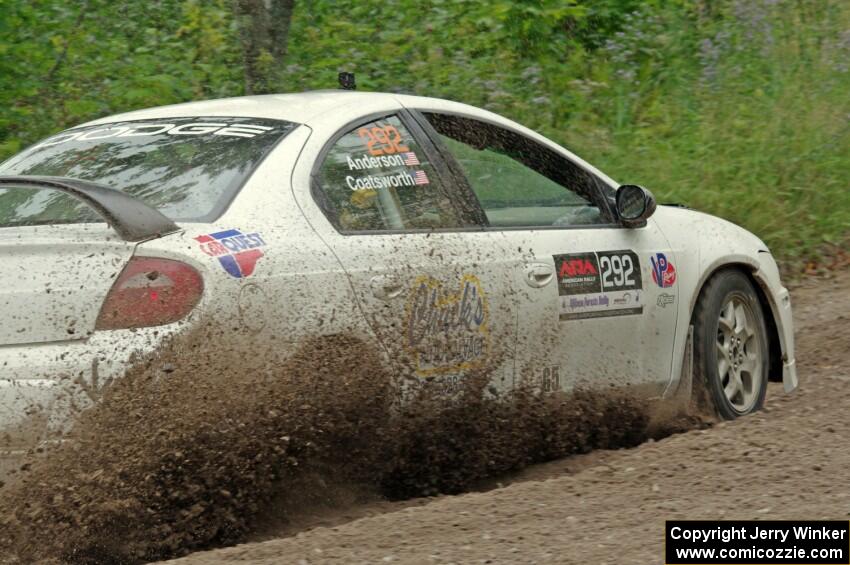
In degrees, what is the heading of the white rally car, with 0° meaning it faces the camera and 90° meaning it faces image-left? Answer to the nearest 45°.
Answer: approximately 225°
